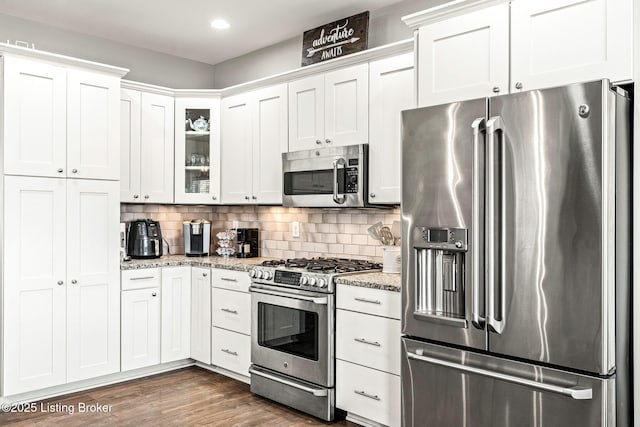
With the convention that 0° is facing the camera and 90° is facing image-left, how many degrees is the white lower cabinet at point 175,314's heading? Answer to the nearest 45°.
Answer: approximately 315°

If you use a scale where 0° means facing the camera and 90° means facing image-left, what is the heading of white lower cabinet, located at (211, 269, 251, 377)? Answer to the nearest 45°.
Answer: approximately 45°

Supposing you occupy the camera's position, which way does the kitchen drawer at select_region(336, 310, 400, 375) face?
facing the viewer and to the left of the viewer

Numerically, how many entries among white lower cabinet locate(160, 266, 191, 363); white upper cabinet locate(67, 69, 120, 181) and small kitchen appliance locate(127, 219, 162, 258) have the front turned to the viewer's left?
0

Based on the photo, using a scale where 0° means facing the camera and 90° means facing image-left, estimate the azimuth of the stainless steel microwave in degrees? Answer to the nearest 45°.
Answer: approximately 45°

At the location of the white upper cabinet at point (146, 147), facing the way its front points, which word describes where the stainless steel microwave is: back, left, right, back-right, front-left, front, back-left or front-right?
front

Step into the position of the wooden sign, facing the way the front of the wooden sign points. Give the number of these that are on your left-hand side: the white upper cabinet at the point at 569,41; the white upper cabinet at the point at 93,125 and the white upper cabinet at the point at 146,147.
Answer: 1

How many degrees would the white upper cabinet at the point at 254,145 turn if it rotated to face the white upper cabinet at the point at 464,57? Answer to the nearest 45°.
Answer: approximately 90° to its left

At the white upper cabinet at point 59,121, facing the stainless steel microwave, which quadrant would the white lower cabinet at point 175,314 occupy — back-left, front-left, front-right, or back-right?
front-left

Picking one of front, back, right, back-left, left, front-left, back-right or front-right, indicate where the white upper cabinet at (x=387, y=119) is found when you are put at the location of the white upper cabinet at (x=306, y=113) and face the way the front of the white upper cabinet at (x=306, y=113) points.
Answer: left

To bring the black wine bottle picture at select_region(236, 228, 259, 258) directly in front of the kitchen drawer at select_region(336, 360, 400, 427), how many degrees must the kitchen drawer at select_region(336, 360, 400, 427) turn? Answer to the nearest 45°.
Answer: approximately 90° to its right

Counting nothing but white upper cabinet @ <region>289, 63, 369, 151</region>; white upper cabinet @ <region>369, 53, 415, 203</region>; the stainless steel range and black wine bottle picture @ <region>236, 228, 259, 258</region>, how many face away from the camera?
0

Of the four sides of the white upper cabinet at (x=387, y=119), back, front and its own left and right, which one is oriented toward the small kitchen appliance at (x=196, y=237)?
right

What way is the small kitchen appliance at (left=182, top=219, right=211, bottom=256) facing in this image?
toward the camera

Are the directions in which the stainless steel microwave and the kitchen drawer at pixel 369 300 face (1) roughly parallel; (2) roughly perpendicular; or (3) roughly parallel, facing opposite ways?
roughly parallel
